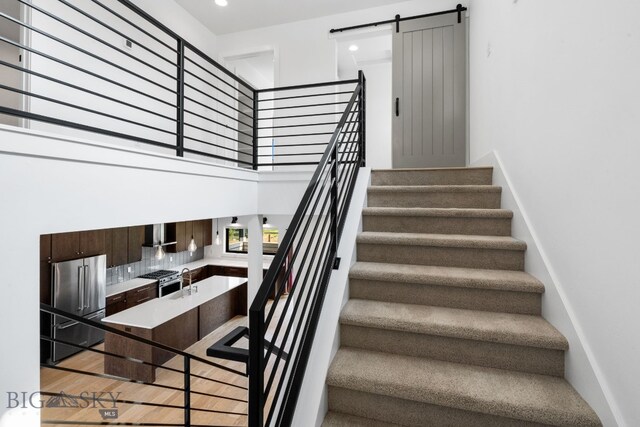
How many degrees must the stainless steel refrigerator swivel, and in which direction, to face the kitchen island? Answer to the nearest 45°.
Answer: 0° — it already faces it

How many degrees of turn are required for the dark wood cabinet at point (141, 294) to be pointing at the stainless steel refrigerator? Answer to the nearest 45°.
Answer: approximately 90° to its right

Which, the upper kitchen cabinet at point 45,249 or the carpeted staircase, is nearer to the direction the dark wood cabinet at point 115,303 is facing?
the carpeted staircase

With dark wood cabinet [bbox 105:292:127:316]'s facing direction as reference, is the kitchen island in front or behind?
in front

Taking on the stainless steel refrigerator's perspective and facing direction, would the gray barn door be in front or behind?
in front

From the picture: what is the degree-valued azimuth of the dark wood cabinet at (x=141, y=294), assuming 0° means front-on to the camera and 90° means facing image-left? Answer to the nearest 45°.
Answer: approximately 315°

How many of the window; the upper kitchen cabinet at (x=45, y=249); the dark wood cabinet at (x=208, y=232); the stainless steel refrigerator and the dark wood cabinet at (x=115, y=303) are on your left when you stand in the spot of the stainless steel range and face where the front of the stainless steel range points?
2
